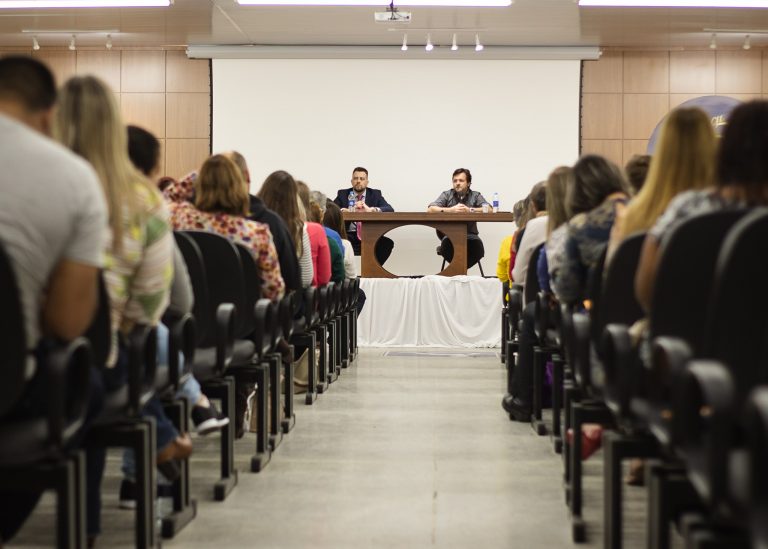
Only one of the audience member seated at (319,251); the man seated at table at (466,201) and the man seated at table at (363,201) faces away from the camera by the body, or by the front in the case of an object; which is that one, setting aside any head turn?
the audience member seated

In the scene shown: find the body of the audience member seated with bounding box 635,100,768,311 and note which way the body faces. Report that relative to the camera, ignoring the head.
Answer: away from the camera

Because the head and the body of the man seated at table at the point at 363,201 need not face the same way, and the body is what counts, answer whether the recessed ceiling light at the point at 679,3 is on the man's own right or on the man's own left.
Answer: on the man's own left

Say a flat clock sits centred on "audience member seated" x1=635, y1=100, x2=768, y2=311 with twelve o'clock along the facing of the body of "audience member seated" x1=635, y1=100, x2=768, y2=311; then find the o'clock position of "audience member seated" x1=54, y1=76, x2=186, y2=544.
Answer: "audience member seated" x1=54, y1=76, x2=186, y2=544 is roughly at 9 o'clock from "audience member seated" x1=635, y1=100, x2=768, y2=311.

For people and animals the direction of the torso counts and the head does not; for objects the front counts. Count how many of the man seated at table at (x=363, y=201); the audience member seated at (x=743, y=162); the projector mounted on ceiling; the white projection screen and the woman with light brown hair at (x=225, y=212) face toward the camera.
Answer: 2

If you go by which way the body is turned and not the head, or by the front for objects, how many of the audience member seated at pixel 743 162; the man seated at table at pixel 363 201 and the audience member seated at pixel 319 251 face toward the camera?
1

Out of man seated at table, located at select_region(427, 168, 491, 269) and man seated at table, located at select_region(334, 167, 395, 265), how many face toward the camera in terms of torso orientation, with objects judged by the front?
2

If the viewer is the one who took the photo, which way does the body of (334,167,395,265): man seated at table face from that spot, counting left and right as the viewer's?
facing the viewer

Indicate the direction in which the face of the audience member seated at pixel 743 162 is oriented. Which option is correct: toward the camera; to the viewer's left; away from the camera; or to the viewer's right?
away from the camera

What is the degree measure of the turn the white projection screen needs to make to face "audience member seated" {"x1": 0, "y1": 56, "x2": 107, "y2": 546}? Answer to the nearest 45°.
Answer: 0° — it already faces them

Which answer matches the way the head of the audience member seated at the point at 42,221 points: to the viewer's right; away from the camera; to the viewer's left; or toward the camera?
away from the camera

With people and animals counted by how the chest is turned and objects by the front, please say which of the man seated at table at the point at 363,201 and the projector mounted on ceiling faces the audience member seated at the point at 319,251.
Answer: the man seated at table

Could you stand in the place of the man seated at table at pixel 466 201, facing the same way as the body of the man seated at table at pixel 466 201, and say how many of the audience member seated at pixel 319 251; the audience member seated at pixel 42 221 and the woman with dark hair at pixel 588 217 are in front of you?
3

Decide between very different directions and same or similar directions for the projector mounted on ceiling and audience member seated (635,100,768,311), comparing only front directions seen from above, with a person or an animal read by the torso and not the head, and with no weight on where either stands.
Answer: same or similar directions

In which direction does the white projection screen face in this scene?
toward the camera

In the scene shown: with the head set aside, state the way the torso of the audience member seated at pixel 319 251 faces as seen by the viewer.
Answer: away from the camera

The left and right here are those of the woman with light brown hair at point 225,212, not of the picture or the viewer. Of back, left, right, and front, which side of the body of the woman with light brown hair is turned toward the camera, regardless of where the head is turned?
back
